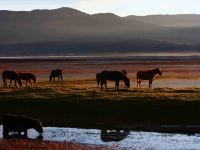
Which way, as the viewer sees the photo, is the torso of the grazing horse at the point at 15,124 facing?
to the viewer's right
